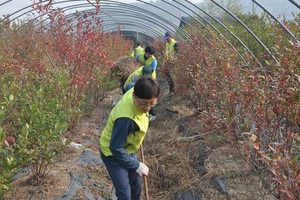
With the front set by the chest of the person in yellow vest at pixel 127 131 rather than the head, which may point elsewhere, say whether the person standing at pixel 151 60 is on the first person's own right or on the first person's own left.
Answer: on the first person's own left

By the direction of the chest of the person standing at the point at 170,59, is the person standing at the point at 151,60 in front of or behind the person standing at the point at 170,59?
in front

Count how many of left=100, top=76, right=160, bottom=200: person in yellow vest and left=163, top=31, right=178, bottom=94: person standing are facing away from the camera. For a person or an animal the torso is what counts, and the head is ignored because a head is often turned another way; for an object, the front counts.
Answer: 0

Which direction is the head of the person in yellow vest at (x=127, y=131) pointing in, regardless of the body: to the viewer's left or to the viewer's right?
to the viewer's right

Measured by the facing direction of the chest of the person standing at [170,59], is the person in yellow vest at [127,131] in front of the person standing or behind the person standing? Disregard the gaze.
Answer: in front

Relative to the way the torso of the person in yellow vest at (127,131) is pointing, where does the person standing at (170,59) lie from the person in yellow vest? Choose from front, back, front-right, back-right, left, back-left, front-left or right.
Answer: back-left

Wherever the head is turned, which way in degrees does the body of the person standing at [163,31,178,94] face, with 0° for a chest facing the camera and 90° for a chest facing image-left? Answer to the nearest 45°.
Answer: approximately 45°
